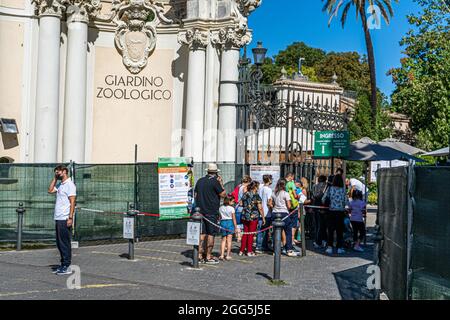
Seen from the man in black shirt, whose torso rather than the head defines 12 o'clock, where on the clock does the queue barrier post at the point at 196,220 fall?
The queue barrier post is roughly at 5 o'clock from the man in black shirt.

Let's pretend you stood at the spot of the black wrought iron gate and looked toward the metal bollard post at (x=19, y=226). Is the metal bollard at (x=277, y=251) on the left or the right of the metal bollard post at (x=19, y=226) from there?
left

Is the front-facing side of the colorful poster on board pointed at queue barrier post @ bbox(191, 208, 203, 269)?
yes

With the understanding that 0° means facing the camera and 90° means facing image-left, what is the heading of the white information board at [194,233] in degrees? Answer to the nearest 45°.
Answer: approximately 0°

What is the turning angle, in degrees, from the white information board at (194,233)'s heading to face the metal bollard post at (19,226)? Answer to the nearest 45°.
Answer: approximately 135° to its right

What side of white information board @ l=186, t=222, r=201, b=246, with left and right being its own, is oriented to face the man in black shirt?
back

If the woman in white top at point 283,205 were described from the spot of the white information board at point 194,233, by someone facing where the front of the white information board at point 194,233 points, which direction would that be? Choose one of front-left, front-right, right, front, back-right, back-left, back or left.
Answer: back-left

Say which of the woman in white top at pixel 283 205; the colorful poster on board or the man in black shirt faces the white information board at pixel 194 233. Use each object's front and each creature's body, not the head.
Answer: the colorful poster on board
